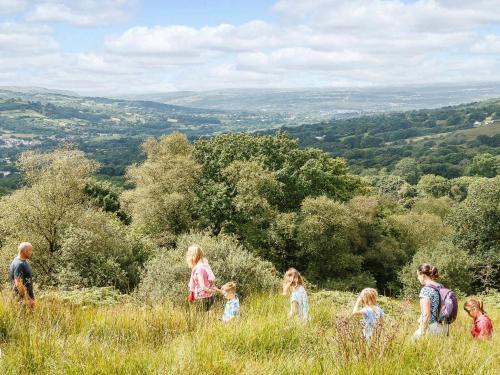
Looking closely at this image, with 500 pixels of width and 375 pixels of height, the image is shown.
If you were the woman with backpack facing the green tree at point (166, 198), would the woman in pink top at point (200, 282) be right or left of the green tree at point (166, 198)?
left

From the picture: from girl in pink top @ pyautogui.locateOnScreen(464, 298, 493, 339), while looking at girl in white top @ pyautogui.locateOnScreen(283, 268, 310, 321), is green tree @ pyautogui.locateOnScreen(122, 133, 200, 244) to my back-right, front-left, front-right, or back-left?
front-right

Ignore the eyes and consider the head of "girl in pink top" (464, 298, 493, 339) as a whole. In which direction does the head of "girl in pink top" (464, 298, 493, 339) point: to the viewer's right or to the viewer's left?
to the viewer's left

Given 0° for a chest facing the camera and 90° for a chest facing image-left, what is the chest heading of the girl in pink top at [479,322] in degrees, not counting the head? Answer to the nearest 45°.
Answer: approximately 90°

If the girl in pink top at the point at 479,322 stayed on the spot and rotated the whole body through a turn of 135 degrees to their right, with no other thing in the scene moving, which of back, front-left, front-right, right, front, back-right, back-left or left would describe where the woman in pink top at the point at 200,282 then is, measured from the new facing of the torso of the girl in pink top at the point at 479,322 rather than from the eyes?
back-left

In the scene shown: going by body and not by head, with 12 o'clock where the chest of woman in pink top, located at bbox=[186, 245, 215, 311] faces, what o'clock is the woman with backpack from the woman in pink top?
The woman with backpack is roughly at 7 o'clock from the woman in pink top.
